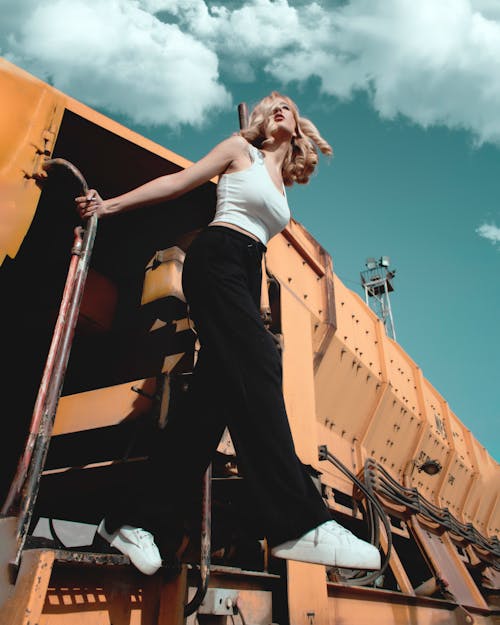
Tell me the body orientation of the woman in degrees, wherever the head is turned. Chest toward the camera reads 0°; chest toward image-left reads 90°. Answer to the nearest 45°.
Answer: approximately 315°

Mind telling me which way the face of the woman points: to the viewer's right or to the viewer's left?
to the viewer's right
